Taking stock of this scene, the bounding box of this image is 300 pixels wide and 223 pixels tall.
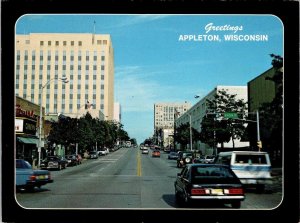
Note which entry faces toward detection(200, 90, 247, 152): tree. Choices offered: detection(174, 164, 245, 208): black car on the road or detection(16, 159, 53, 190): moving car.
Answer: detection(174, 164, 245, 208): black car on the road

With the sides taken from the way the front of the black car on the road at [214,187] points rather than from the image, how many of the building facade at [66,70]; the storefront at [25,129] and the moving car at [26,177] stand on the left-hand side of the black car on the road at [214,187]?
3

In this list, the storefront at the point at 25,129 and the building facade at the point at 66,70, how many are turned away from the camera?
0

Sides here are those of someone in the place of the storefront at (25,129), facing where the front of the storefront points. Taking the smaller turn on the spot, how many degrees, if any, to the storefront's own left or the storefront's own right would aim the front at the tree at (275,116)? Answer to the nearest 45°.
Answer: approximately 45° to the storefront's own left

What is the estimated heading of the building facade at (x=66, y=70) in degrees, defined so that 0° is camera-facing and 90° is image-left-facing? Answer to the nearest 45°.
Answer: approximately 0°

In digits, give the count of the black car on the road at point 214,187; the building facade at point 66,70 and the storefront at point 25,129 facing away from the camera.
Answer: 1

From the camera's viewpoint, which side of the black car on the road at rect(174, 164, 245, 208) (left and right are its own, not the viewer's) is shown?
back

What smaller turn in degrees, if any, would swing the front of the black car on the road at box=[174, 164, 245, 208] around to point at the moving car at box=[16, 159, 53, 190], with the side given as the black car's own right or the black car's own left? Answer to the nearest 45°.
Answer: approximately 90° to the black car's own left

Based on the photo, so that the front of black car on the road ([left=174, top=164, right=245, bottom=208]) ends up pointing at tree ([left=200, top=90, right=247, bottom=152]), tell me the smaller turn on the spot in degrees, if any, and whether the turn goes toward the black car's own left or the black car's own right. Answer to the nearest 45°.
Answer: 0° — it already faces it

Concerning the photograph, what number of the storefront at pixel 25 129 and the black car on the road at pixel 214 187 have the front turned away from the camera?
1
